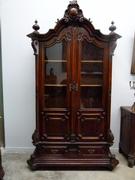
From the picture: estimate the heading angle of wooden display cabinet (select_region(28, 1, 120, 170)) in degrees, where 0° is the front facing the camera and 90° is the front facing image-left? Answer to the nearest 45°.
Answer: approximately 0°

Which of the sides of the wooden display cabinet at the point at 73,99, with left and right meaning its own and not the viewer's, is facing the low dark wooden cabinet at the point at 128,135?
left
